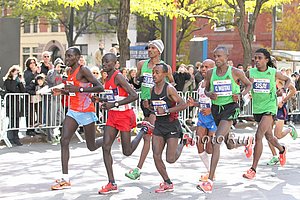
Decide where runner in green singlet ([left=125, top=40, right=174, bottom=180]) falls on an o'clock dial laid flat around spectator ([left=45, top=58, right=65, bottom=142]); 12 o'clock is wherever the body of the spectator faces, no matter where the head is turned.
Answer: The runner in green singlet is roughly at 1 o'clock from the spectator.

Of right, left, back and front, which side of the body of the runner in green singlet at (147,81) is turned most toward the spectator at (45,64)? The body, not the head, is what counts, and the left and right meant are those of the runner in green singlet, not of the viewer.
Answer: right

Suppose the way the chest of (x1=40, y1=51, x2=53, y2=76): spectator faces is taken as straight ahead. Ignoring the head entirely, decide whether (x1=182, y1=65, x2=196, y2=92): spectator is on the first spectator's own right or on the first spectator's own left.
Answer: on the first spectator's own left

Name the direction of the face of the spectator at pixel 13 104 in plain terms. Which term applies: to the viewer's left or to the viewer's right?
to the viewer's right

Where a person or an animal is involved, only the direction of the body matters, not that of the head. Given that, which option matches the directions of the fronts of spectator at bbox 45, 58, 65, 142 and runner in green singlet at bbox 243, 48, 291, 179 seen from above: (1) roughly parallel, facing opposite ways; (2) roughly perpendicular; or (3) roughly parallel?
roughly perpendicular

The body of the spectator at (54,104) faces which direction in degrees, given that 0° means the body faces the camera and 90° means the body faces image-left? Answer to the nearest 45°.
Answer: approximately 315°

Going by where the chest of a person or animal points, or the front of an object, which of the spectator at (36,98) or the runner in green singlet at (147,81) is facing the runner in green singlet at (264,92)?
the spectator

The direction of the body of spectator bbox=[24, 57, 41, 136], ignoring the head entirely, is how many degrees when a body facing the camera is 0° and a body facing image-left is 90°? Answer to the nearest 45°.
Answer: approximately 315°

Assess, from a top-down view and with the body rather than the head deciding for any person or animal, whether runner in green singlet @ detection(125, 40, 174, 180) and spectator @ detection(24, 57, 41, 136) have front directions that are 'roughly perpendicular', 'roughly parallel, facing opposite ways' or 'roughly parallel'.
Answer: roughly perpendicular
